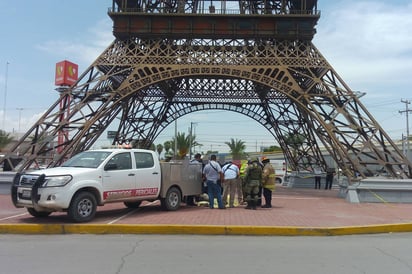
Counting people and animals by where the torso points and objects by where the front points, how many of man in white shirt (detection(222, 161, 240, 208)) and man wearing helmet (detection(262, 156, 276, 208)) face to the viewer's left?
1

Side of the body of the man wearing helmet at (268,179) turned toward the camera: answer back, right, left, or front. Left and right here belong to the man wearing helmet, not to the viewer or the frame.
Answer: left

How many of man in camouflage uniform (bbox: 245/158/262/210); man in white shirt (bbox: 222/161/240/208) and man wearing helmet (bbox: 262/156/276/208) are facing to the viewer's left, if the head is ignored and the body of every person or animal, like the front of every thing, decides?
1

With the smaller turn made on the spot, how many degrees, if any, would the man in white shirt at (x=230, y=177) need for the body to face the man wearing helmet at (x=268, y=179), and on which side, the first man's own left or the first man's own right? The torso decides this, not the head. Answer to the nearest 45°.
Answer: approximately 90° to the first man's own right

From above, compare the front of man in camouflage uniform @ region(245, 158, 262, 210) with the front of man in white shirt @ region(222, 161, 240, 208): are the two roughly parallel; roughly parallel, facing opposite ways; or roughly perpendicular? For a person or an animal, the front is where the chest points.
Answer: roughly parallel

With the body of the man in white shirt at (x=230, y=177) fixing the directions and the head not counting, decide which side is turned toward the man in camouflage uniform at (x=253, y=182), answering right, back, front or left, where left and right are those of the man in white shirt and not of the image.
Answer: right

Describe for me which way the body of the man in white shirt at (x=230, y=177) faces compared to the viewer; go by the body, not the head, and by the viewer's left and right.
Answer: facing away from the viewer

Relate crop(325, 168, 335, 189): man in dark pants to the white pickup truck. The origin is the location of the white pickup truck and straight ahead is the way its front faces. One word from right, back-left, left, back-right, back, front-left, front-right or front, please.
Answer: back

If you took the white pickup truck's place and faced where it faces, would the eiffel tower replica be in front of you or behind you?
behind

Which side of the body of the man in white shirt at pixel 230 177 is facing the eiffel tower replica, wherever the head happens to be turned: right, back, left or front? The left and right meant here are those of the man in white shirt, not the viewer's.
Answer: front

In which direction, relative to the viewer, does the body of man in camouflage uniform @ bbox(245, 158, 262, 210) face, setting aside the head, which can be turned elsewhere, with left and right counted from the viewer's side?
facing away from the viewer

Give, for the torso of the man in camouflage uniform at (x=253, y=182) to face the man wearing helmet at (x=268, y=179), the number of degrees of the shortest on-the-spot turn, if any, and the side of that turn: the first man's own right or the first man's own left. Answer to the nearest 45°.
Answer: approximately 45° to the first man's own right
